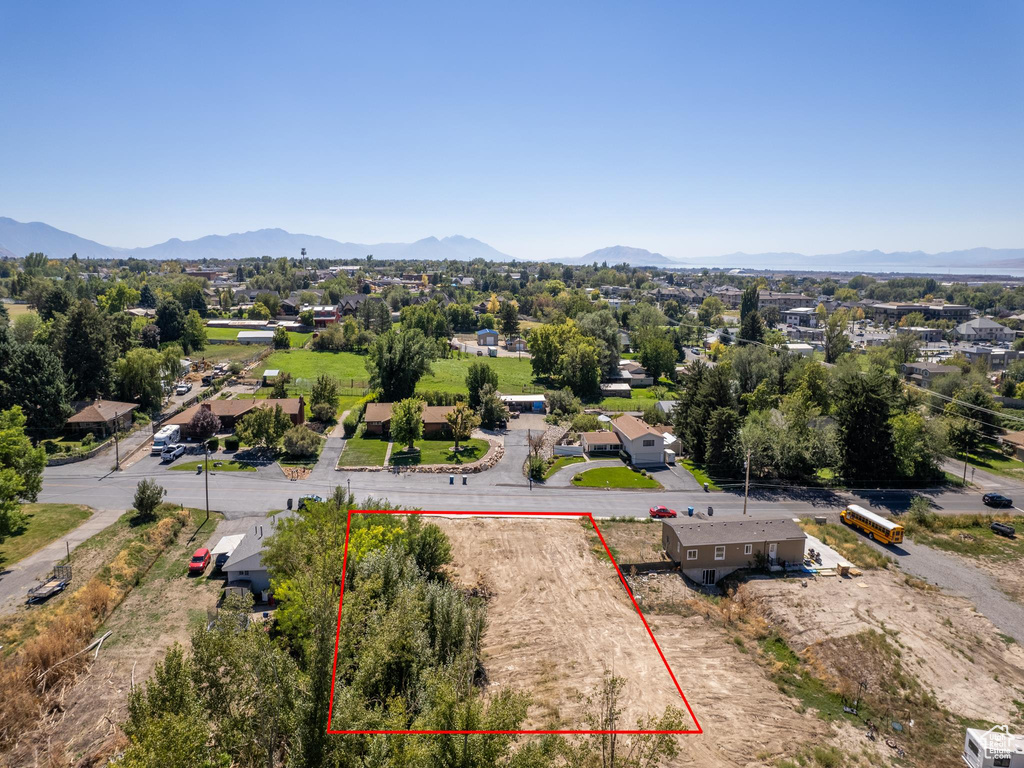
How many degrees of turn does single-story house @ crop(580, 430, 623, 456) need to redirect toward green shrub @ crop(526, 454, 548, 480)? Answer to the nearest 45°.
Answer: approximately 45° to its right

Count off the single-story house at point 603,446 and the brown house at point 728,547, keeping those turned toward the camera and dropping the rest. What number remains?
1

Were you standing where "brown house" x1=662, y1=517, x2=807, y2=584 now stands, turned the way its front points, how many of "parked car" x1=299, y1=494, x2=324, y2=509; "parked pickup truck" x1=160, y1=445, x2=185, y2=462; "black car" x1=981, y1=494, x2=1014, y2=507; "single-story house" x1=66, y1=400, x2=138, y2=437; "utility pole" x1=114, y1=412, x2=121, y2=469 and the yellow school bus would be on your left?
4

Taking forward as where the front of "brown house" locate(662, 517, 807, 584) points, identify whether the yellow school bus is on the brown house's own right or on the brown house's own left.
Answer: on the brown house's own right

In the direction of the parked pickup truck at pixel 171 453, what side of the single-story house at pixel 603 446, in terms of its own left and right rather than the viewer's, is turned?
right

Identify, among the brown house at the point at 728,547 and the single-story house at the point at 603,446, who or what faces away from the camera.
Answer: the brown house

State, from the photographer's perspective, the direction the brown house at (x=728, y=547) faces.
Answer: facing away from the viewer

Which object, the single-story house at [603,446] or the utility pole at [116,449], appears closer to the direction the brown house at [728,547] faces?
the single-story house

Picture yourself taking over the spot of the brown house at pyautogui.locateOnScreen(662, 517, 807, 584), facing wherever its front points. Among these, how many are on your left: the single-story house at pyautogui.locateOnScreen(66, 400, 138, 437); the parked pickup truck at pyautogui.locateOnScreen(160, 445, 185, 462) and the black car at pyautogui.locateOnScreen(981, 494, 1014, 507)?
2

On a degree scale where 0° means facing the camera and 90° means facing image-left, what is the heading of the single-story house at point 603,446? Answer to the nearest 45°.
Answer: approximately 0°

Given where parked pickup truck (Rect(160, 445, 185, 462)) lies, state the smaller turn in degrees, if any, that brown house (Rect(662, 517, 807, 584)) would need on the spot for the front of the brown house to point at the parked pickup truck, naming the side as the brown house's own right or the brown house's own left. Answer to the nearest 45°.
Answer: approximately 90° to the brown house's own left

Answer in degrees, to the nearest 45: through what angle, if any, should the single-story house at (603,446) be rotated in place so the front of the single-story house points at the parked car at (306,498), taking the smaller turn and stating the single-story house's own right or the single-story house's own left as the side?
approximately 45° to the single-story house's own right
